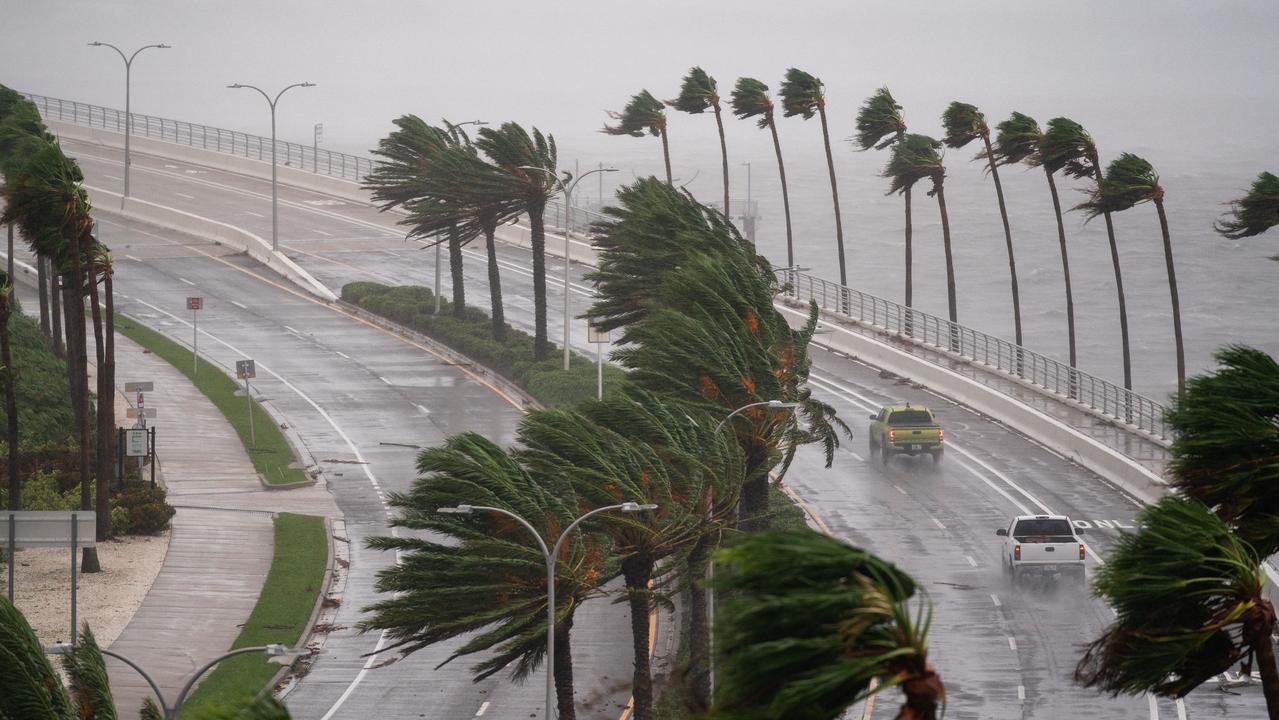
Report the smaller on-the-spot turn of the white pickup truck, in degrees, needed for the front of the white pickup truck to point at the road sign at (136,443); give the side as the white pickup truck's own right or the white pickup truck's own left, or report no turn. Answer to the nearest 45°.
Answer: approximately 90° to the white pickup truck's own left

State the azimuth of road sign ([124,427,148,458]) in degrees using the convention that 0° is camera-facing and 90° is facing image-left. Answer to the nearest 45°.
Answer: approximately 0°

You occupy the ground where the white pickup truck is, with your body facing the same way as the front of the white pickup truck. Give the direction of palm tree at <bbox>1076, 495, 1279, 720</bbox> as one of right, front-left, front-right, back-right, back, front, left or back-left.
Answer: back

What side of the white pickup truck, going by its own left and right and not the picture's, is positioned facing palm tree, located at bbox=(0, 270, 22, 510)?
left

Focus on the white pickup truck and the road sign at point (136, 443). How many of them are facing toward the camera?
1

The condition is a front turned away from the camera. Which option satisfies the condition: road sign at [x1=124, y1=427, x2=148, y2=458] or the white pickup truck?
the white pickup truck

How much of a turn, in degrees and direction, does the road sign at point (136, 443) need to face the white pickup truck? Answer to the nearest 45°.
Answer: approximately 45° to its left

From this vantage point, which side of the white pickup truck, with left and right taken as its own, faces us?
back

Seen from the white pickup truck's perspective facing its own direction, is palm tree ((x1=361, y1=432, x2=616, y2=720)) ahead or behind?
behind
